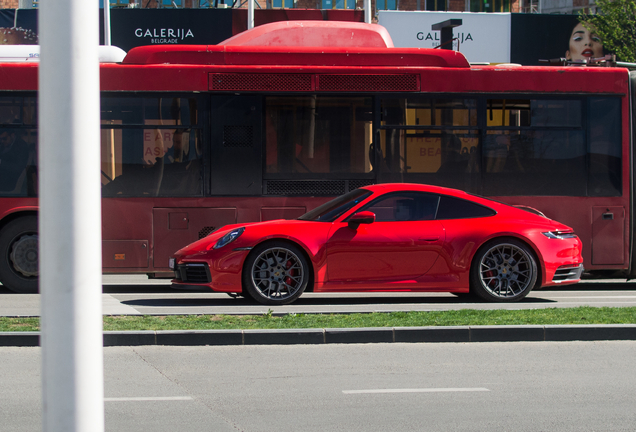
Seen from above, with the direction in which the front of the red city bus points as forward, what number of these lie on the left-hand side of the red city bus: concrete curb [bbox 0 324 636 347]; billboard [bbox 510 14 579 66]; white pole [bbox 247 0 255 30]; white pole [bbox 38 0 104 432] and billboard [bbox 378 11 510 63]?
2

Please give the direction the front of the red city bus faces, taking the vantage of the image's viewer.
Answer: facing to the left of the viewer

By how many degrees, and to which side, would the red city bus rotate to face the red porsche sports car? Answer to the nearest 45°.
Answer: approximately 135° to its left

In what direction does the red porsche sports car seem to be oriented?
to the viewer's left

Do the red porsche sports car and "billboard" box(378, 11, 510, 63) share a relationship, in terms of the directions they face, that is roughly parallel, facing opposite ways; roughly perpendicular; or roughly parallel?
roughly perpendicular

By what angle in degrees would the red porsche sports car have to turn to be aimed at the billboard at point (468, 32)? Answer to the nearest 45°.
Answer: approximately 90° to its right

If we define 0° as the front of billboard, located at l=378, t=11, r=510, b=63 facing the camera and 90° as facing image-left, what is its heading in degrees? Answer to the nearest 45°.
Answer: approximately 0°

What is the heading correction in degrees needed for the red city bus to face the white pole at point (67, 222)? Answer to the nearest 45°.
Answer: approximately 90° to its left

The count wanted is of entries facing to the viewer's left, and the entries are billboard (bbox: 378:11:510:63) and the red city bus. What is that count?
1

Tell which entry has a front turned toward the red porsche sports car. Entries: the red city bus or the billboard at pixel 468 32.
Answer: the billboard
